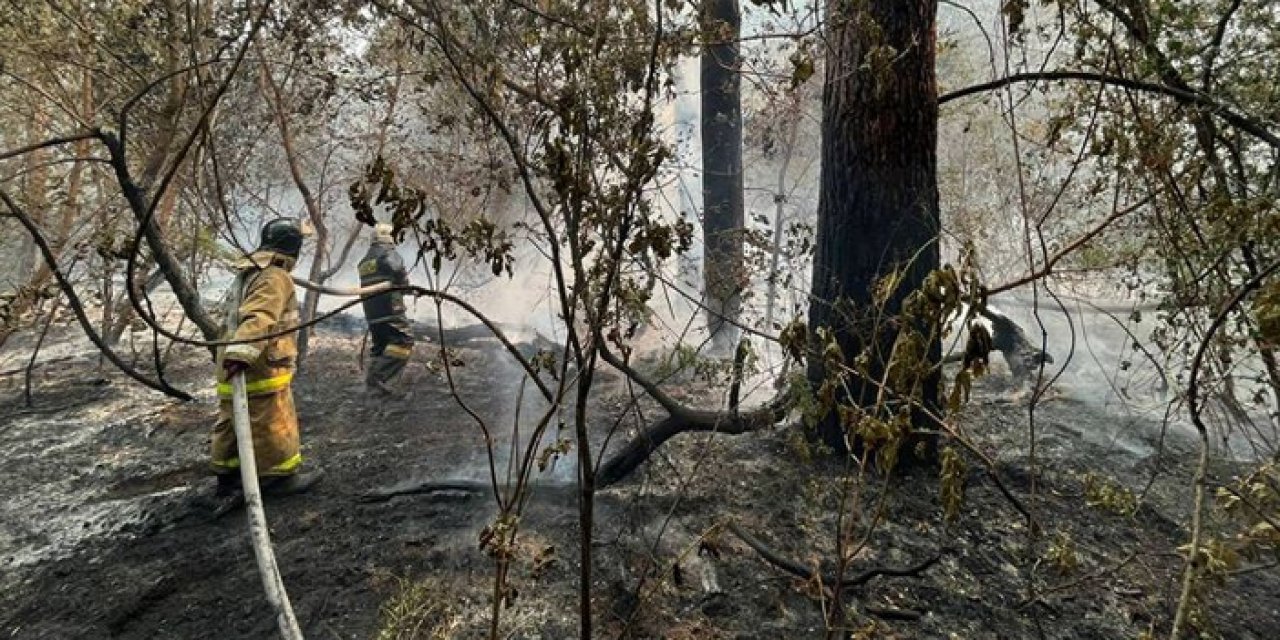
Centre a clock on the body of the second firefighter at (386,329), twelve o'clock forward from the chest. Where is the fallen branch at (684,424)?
The fallen branch is roughly at 2 o'clock from the second firefighter.

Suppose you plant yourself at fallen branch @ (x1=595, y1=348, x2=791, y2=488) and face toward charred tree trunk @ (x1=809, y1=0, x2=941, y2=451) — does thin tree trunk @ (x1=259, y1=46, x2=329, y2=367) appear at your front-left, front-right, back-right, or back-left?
back-left
